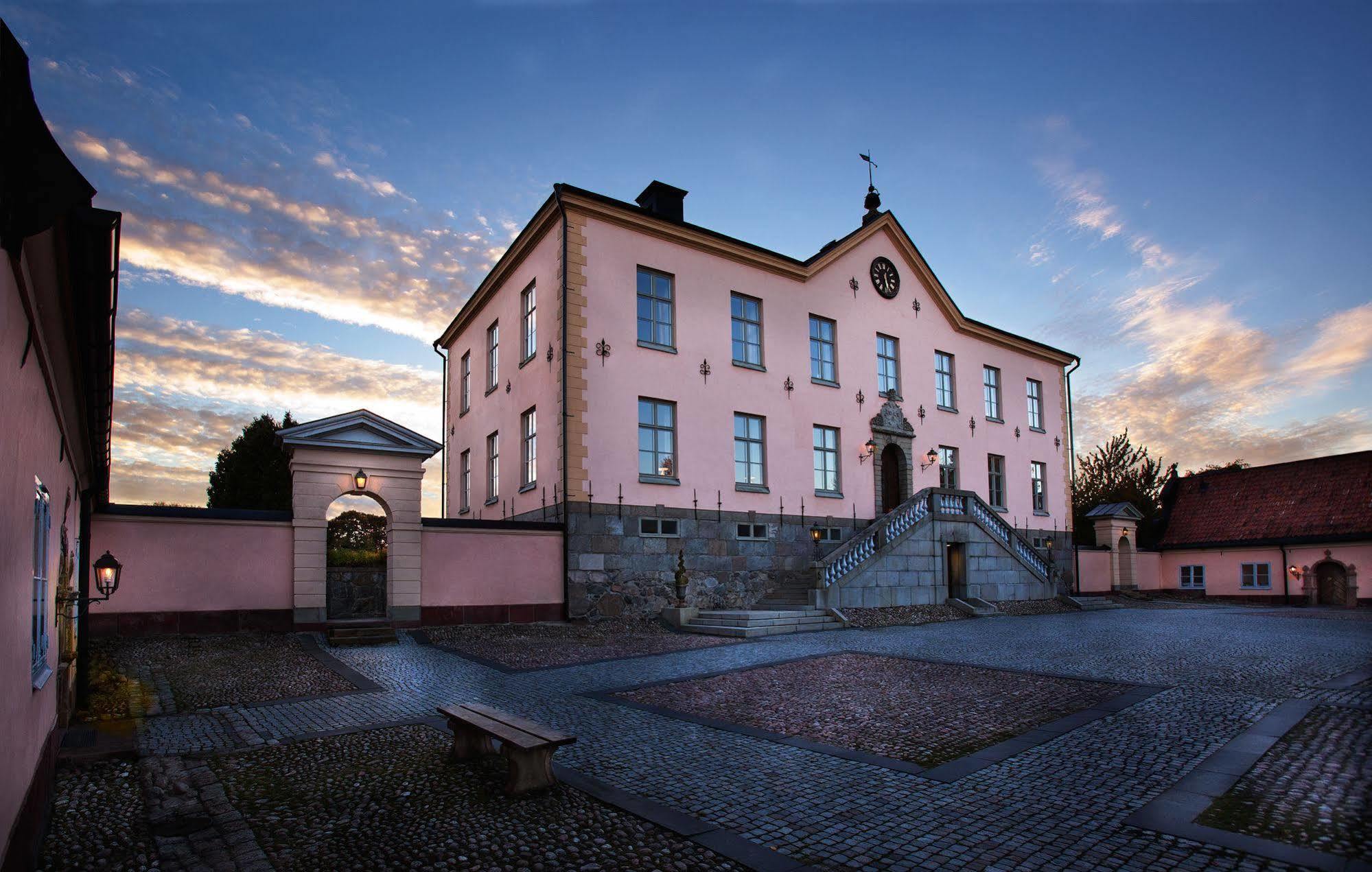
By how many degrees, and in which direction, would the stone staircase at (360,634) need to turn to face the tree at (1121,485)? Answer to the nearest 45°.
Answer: approximately 135° to its left

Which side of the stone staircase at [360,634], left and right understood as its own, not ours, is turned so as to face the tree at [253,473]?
back

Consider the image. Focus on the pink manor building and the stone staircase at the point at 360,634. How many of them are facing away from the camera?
0

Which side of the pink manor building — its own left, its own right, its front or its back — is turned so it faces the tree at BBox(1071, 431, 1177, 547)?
left

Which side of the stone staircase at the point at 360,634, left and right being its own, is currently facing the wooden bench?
front

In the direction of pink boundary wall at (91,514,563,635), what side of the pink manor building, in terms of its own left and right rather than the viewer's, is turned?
right

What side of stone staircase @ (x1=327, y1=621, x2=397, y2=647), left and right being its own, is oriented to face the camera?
front

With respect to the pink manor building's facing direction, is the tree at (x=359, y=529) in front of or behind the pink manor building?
behind

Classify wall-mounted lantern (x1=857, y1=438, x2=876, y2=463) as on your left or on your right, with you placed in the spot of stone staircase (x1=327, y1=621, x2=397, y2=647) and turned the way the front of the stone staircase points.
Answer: on your left

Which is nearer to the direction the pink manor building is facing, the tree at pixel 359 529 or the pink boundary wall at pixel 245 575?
the pink boundary wall

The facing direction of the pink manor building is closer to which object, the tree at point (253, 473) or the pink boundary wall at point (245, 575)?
the pink boundary wall

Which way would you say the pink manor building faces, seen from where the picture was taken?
facing the viewer and to the right of the viewer

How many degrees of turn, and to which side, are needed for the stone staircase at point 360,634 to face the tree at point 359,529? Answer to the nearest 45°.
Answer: approximately 180°
